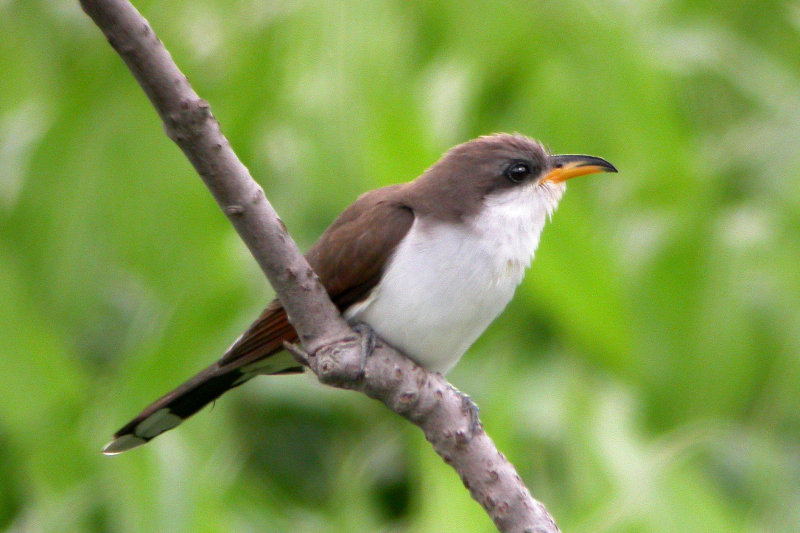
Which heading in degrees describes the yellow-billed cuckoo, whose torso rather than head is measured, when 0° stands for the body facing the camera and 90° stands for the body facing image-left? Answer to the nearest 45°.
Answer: approximately 270°
